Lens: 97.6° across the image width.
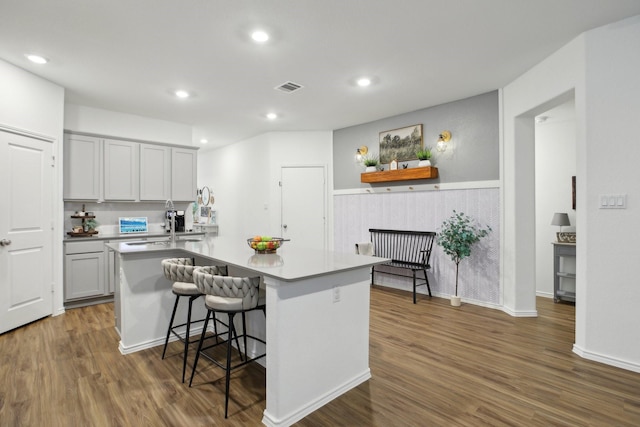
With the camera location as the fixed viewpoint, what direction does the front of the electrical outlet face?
facing the viewer and to the right of the viewer

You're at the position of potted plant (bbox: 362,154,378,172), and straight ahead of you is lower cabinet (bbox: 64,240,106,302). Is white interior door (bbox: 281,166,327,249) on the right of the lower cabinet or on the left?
right

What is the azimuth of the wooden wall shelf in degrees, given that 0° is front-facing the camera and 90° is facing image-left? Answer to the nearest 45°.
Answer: approximately 45°

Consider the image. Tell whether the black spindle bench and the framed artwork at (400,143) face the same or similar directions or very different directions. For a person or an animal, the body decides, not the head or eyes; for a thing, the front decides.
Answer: same or similar directions

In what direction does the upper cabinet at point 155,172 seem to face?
toward the camera

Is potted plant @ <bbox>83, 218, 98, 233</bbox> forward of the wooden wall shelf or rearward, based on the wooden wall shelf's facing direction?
forward

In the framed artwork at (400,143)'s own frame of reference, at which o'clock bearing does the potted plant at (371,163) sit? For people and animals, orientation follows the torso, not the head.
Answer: The potted plant is roughly at 2 o'clock from the framed artwork.

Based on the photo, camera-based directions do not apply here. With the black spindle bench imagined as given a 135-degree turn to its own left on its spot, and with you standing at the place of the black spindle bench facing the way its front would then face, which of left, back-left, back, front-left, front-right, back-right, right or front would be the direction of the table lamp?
front

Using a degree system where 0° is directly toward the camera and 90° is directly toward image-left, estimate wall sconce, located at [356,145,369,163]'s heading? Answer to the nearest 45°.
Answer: approximately 45°

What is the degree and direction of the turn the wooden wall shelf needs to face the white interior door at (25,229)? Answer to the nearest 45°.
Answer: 0° — it already faces it

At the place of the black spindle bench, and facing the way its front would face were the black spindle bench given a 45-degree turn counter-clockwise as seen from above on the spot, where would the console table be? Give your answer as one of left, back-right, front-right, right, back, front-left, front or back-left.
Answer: left

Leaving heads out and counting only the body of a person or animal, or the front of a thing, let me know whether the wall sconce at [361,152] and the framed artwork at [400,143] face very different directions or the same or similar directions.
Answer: same or similar directions

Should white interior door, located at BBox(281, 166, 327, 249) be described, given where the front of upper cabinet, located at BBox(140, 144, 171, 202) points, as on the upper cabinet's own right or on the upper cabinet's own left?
on the upper cabinet's own left

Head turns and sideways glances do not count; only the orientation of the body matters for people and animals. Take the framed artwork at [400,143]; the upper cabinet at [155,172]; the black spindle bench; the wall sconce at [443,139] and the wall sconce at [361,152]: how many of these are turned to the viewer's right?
0

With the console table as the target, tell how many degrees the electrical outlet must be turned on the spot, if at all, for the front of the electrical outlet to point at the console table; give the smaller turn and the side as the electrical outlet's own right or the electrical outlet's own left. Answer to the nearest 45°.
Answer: approximately 90° to the electrical outlet's own left

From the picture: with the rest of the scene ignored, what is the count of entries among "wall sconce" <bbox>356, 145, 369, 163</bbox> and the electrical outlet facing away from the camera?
0

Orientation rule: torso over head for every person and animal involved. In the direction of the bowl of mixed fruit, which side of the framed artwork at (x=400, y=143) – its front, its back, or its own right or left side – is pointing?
front

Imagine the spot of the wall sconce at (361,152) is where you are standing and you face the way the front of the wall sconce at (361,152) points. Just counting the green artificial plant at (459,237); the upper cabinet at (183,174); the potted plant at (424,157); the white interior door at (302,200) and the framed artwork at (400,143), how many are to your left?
3

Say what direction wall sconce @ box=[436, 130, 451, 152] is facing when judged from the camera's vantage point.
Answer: facing the viewer and to the left of the viewer
